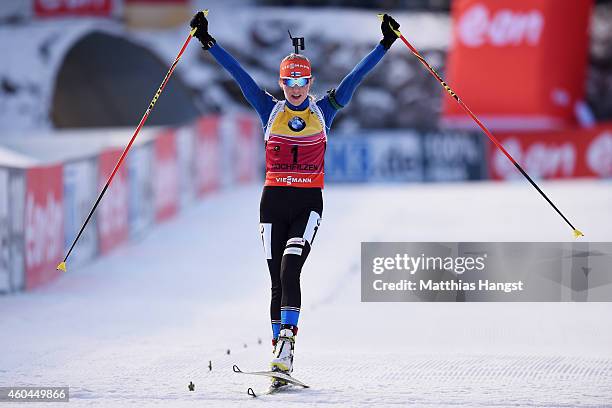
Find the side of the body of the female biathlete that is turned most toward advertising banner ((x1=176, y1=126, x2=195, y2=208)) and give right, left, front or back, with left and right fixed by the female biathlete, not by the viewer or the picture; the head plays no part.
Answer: back

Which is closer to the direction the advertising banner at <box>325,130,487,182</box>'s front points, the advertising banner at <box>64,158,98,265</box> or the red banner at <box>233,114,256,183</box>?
the advertising banner

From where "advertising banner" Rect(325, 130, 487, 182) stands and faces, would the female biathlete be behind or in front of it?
in front

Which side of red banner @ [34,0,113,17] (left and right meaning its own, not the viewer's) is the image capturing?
front

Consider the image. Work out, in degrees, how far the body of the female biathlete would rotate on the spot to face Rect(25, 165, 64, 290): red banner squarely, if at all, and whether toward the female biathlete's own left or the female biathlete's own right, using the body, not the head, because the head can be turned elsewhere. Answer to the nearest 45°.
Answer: approximately 135° to the female biathlete's own right

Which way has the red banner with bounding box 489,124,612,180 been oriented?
toward the camera

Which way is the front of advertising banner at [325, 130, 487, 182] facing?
toward the camera

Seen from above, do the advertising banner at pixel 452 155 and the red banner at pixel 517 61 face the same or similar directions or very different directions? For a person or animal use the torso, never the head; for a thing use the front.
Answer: same or similar directions

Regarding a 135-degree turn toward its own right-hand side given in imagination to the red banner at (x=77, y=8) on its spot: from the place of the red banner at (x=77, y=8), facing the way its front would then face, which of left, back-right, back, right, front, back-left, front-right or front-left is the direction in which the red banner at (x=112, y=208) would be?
back-left

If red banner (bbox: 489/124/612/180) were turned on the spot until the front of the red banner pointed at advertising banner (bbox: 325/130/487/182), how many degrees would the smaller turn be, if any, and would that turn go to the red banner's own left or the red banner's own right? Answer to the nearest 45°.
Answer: approximately 90° to the red banner's own right

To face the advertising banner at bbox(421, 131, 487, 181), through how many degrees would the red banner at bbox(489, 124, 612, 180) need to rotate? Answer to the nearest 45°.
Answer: approximately 90° to its right

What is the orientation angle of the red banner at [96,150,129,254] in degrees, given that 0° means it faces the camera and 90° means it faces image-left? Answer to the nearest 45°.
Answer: approximately 315°

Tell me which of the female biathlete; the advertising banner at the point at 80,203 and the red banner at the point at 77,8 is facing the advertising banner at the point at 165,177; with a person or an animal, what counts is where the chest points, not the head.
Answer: the red banner

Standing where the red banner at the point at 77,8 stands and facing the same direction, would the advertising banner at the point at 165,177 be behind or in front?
in front
